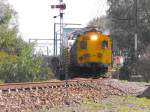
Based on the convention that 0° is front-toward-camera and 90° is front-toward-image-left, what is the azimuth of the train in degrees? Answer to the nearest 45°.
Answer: approximately 0°

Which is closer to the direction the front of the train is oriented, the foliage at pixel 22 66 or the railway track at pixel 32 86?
the railway track

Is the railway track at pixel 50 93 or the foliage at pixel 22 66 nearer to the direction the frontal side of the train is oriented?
the railway track

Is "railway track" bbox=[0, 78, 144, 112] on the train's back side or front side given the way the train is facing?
on the front side

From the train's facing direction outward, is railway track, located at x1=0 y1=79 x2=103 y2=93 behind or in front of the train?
in front

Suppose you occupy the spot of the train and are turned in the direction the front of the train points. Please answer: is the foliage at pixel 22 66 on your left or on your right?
on your right
